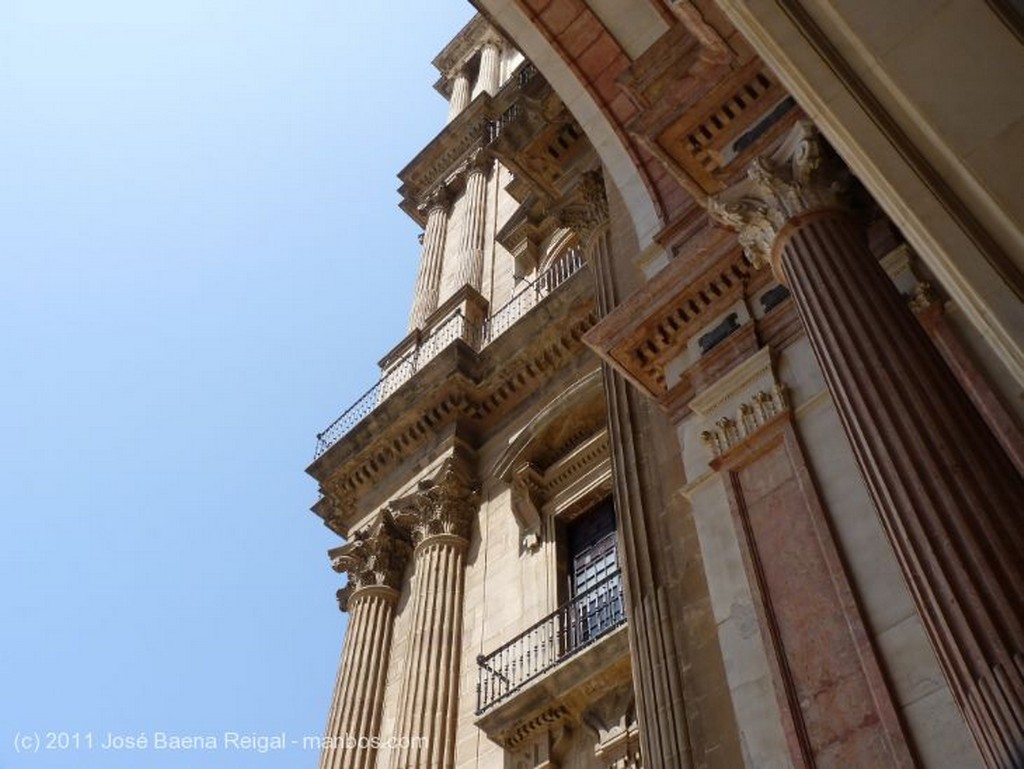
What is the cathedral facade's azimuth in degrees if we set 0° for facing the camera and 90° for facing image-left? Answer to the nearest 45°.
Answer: approximately 45°
